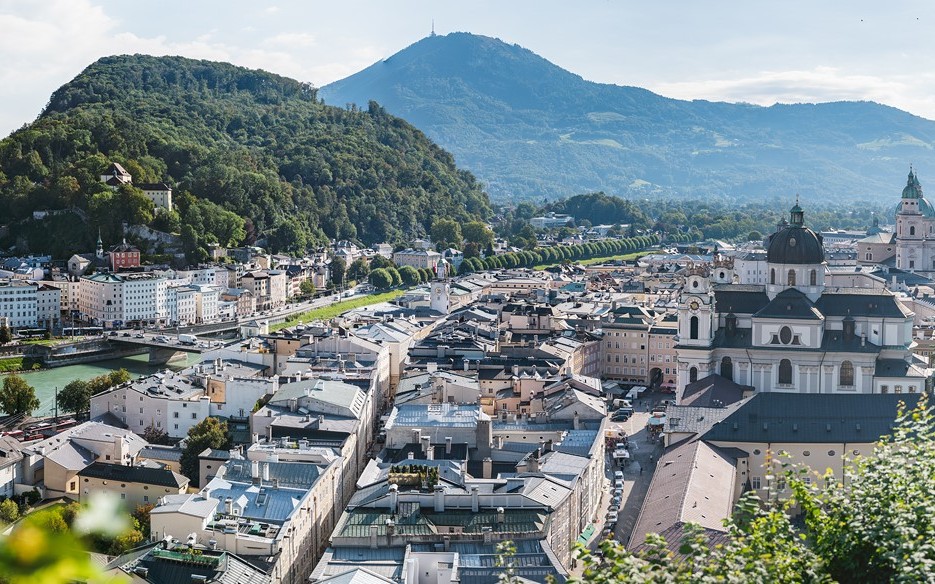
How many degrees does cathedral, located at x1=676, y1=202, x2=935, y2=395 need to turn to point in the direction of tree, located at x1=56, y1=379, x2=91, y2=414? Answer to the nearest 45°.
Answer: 0° — it already faces it

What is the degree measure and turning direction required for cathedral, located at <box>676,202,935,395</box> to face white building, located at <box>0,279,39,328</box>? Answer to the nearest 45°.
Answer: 0° — it already faces it

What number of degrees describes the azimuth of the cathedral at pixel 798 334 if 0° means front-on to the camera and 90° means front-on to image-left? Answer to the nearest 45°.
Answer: approximately 90°

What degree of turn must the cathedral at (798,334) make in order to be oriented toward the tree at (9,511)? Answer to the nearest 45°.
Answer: approximately 45° to its left

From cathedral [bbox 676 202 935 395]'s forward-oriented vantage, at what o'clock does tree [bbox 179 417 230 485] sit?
The tree is roughly at 11 o'clock from the cathedral.

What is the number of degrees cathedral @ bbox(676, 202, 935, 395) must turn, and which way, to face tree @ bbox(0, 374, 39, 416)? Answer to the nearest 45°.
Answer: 0° — it already faces it
